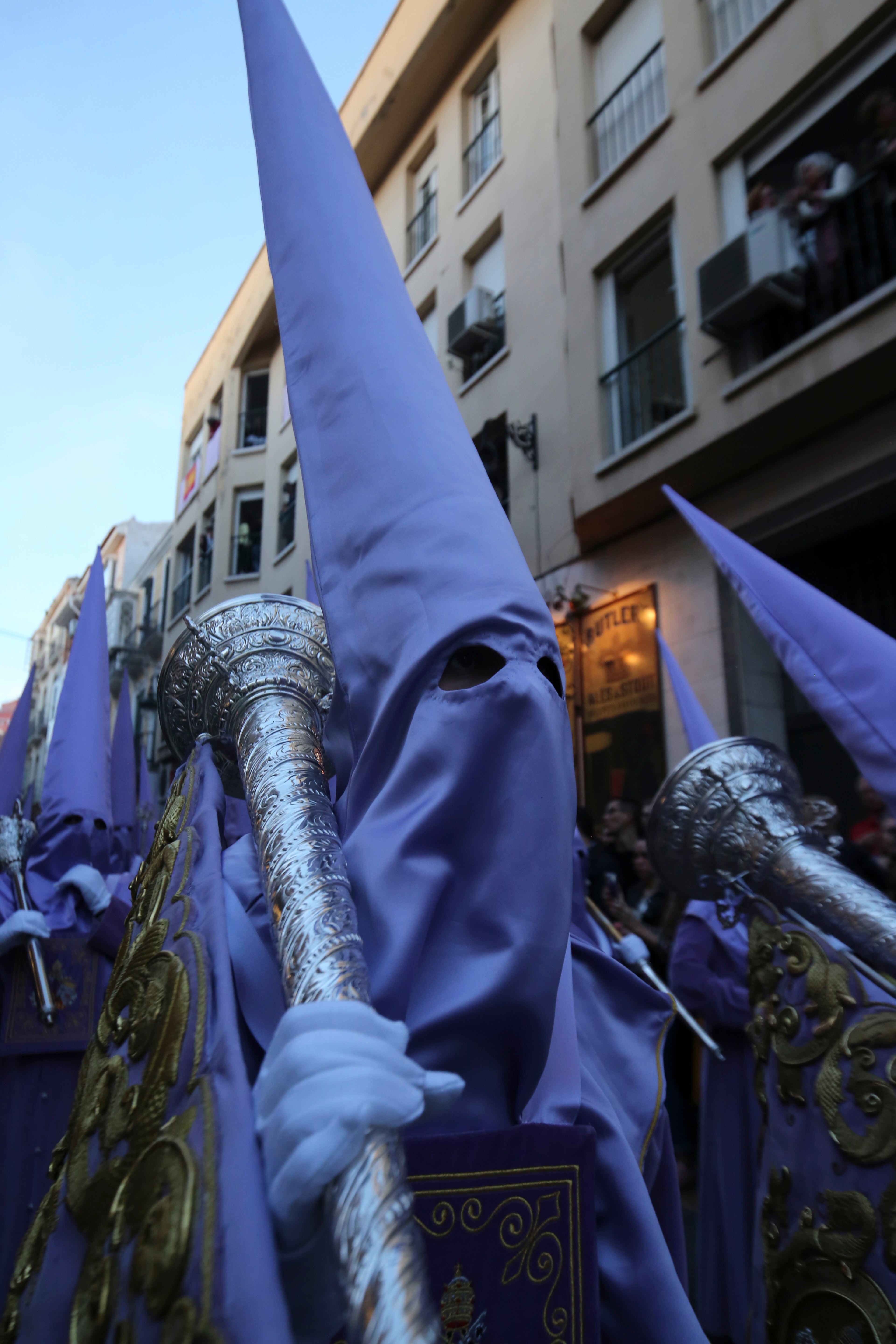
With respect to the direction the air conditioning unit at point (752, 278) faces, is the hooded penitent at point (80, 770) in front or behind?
in front

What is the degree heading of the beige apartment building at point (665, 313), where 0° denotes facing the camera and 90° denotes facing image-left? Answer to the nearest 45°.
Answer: approximately 45°

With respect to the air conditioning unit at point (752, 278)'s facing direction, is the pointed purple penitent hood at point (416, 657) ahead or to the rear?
ahead

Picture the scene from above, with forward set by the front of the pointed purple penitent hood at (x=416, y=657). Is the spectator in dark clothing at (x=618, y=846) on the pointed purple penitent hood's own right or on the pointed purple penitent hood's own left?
on the pointed purple penitent hood's own left

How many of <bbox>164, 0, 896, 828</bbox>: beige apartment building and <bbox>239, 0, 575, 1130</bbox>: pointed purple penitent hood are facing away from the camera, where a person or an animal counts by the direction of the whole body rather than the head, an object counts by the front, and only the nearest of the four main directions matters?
0

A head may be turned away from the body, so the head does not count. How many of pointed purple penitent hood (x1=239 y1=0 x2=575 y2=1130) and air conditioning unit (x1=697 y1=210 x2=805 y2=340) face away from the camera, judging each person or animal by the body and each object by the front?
0

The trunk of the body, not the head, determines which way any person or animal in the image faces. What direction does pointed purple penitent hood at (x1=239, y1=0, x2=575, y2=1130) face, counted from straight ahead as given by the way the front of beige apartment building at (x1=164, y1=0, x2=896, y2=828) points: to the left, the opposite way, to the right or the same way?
to the left

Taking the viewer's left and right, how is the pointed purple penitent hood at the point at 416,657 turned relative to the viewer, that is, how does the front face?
facing the viewer and to the right of the viewer

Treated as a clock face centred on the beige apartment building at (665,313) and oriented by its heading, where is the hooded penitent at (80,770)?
The hooded penitent is roughly at 12 o'clock from the beige apartment building.

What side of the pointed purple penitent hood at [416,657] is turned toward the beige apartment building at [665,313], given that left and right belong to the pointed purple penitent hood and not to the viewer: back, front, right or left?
left

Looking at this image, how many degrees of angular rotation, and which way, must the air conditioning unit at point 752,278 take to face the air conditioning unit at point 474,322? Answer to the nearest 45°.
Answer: approximately 90° to its right

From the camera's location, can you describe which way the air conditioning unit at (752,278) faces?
facing the viewer and to the left of the viewer

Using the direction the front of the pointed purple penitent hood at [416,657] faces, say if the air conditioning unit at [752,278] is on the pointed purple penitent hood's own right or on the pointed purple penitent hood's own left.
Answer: on the pointed purple penitent hood's own left

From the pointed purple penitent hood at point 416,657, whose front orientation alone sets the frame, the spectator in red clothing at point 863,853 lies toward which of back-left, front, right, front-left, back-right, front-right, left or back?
left
